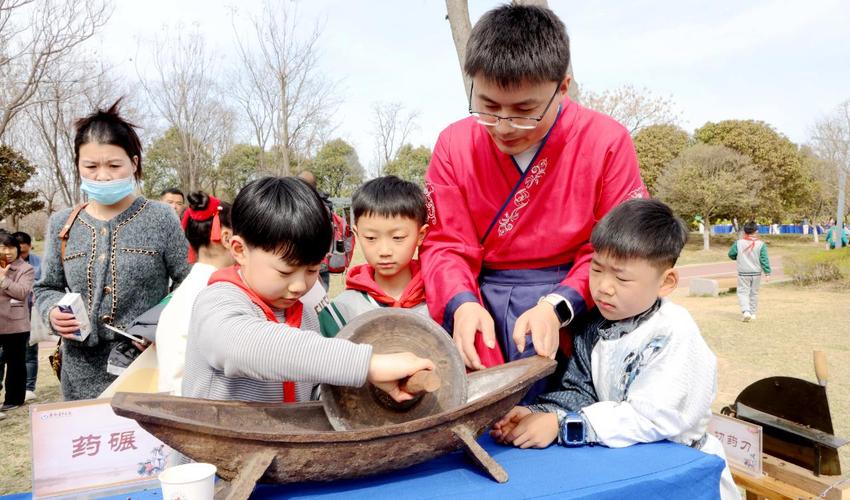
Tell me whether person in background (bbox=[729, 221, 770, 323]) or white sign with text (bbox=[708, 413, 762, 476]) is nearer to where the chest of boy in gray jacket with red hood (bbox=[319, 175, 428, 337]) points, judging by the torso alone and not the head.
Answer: the white sign with text

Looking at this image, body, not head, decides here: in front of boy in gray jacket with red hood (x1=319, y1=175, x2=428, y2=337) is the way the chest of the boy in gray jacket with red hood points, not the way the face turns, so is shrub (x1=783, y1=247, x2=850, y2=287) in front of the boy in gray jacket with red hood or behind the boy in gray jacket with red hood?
behind

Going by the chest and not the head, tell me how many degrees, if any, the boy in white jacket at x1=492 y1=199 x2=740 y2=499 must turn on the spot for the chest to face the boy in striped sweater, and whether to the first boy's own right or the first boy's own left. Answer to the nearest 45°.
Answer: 0° — they already face them

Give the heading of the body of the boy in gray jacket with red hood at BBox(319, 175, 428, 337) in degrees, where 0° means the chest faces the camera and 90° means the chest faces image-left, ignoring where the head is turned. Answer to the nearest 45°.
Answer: approximately 0°

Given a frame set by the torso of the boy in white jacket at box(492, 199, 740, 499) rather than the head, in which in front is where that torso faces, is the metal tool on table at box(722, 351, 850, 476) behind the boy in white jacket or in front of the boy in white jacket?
behind

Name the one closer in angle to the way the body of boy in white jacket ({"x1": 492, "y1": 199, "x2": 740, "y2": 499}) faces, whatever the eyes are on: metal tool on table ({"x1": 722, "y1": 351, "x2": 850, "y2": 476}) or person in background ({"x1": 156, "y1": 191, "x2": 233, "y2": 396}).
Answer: the person in background

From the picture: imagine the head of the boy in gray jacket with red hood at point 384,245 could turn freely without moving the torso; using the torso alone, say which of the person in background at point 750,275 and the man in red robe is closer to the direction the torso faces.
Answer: the man in red robe
